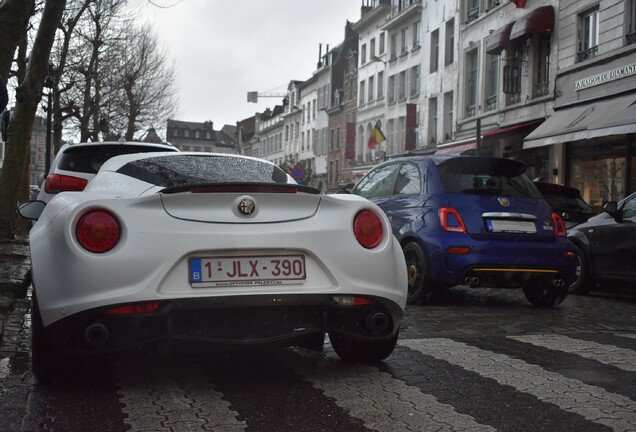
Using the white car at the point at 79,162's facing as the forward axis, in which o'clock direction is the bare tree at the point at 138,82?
The bare tree is roughly at 12 o'clock from the white car.

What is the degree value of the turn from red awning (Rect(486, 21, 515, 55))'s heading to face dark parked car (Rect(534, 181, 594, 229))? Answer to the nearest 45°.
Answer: approximately 45° to its left

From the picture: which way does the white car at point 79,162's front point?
away from the camera

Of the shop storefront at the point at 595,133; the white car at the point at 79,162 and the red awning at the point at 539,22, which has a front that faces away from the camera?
the white car

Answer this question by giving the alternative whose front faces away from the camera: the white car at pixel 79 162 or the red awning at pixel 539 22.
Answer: the white car

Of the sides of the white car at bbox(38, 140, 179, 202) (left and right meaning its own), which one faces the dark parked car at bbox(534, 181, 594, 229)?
right

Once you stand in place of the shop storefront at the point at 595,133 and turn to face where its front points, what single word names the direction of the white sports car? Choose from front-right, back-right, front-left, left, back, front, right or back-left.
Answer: front-left

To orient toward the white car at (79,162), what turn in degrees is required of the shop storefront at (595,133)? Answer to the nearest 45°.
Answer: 0° — it already faces it

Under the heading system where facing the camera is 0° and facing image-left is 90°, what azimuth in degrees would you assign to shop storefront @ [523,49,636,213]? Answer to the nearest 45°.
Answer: approximately 45°

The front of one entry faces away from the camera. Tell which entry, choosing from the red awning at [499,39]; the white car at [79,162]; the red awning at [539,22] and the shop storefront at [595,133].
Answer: the white car

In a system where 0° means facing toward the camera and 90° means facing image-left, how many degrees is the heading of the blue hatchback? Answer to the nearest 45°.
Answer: approximately 135°

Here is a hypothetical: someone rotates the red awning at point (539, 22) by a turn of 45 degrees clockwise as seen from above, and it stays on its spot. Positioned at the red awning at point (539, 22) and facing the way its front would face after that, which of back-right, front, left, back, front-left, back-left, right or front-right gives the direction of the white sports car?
left

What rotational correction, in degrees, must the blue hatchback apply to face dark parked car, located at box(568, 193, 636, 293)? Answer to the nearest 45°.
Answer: approximately 90° to its right

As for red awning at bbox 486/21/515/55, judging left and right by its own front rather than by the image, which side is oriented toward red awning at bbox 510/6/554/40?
left

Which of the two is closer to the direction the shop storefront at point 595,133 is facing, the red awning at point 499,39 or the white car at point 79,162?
the white car
